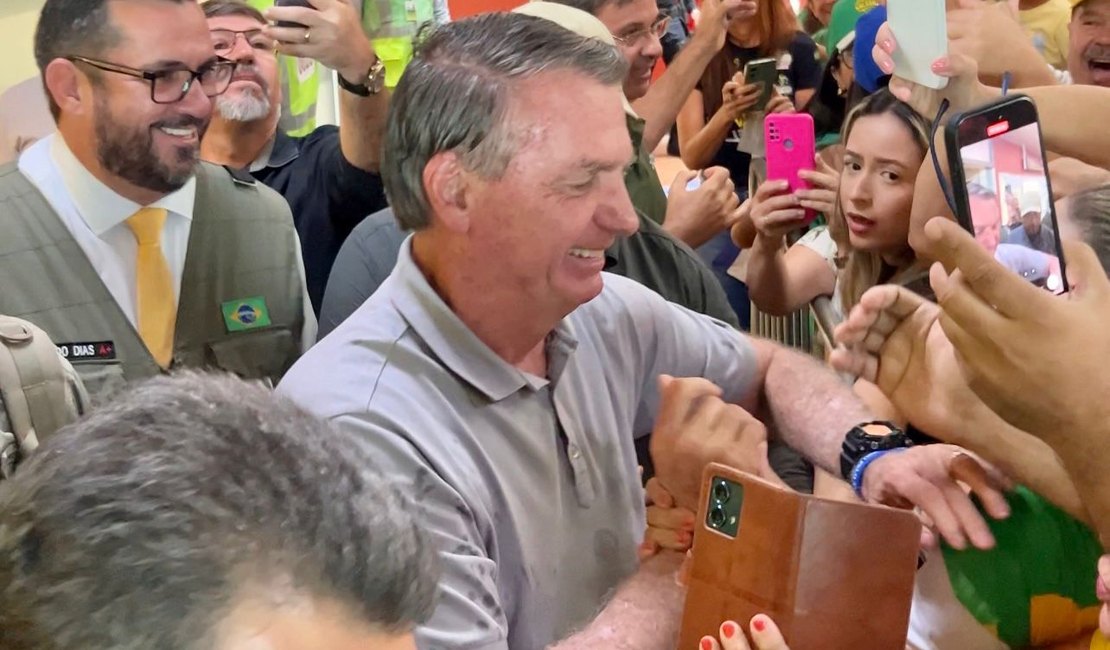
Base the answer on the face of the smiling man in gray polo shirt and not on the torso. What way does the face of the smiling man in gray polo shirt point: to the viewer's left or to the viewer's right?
to the viewer's right

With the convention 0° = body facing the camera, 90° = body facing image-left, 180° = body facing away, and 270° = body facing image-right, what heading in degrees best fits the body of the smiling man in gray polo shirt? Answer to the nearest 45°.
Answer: approximately 315°
